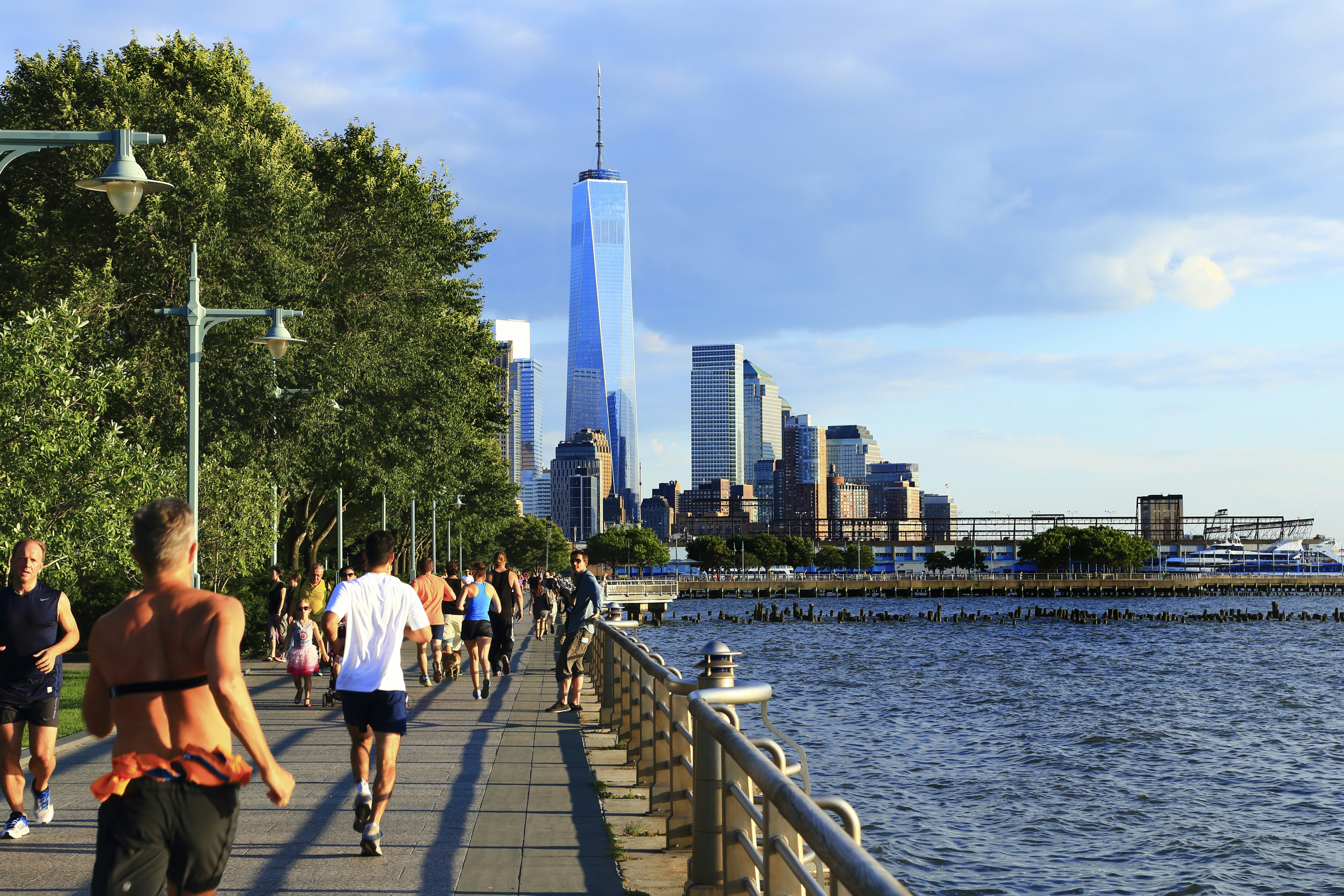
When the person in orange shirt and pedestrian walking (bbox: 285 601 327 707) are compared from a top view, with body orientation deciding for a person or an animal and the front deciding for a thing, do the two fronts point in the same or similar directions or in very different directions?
very different directions

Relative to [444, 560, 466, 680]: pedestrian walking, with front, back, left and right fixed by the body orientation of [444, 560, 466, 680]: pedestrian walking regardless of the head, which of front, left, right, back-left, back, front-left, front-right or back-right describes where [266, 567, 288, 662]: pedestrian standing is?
left

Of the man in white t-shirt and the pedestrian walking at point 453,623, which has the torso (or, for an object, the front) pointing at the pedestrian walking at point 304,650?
the man in white t-shirt

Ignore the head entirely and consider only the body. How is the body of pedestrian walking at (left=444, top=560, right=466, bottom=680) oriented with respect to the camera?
away from the camera

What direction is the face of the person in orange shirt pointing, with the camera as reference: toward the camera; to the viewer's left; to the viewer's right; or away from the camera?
away from the camera

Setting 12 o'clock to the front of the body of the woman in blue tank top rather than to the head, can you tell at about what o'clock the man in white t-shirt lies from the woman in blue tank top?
The man in white t-shirt is roughly at 6 o'clock from the woman in blue tank top.

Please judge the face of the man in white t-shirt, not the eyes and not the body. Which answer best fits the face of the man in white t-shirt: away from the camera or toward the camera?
away from the camera

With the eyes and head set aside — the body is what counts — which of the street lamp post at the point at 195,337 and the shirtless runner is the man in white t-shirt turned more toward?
the street lamp post

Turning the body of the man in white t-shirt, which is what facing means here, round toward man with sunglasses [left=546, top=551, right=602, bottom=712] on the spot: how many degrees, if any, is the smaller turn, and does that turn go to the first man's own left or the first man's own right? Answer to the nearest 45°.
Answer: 0° — they already face them

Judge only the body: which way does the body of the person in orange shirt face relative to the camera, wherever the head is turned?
away from the camera

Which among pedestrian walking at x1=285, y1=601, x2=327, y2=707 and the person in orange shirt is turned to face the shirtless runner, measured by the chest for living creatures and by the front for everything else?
the pedestrian walking

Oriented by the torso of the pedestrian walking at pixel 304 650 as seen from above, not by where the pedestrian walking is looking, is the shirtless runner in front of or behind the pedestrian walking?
in front

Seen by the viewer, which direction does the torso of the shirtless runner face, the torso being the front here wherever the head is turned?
away from the camera

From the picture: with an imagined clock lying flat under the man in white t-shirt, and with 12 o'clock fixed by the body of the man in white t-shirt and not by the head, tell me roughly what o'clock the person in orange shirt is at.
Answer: The person in orange shirt is roughly at 12 o'clock from the man in white t-shirt.
